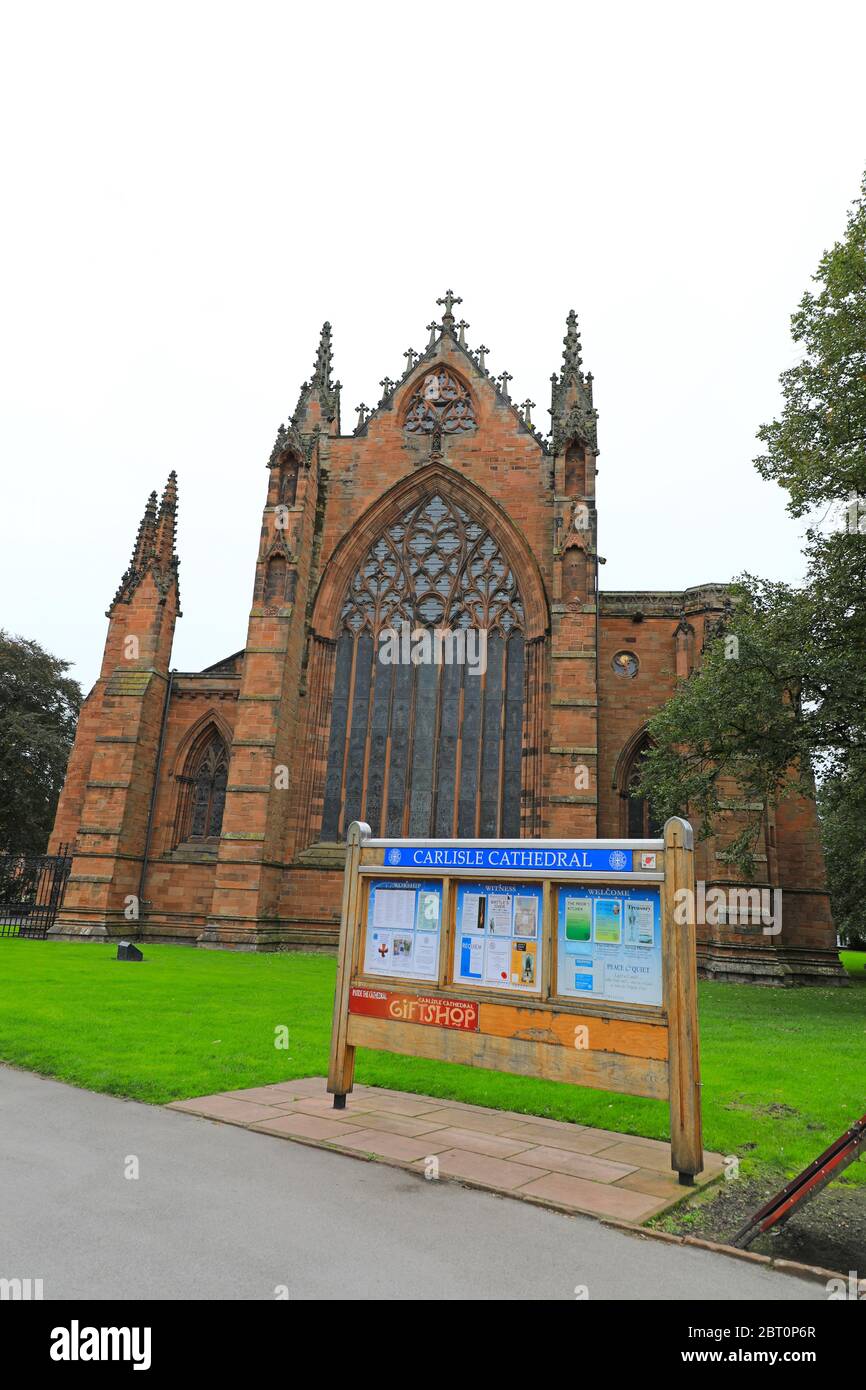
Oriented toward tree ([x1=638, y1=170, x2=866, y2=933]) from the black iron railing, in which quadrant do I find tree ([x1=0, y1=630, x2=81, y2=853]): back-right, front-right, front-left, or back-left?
back-left

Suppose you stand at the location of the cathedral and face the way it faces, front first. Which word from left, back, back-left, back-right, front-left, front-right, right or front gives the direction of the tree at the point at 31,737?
back-right

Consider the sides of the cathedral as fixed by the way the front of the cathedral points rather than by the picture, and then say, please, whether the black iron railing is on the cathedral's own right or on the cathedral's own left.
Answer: on the cathedral's own right

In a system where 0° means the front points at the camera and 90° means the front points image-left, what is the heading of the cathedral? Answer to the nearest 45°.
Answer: approximately 0°
